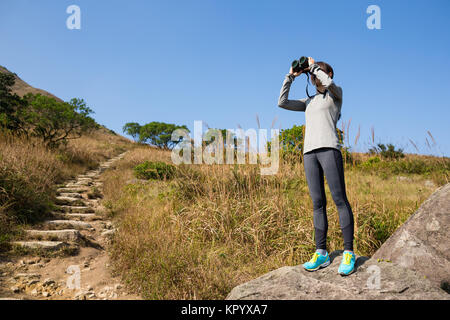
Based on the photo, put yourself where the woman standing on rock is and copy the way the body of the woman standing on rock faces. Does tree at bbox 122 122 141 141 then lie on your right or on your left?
on your right

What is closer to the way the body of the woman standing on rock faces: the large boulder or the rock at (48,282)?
the rock

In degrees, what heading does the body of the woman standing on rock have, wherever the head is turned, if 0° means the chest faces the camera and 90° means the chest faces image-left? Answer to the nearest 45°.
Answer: approximately 45°

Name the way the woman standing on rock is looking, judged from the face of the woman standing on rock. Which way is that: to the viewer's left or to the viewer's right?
to the viewer's left

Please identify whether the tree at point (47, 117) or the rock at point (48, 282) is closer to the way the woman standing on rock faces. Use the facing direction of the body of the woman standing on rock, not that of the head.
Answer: the rock

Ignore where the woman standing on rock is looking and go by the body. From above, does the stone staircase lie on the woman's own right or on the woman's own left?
on the woman's own right

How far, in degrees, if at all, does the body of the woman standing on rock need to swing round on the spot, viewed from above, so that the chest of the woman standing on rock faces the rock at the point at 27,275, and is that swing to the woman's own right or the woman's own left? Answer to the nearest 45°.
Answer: approximately 45° to the woman's own right

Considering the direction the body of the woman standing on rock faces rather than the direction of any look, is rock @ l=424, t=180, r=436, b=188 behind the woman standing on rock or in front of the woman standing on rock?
behind

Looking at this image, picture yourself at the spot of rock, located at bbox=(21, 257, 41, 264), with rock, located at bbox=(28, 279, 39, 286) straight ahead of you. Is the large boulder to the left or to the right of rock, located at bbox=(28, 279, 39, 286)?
left

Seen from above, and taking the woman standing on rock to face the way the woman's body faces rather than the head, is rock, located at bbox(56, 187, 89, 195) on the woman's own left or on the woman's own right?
on the woman's own right
